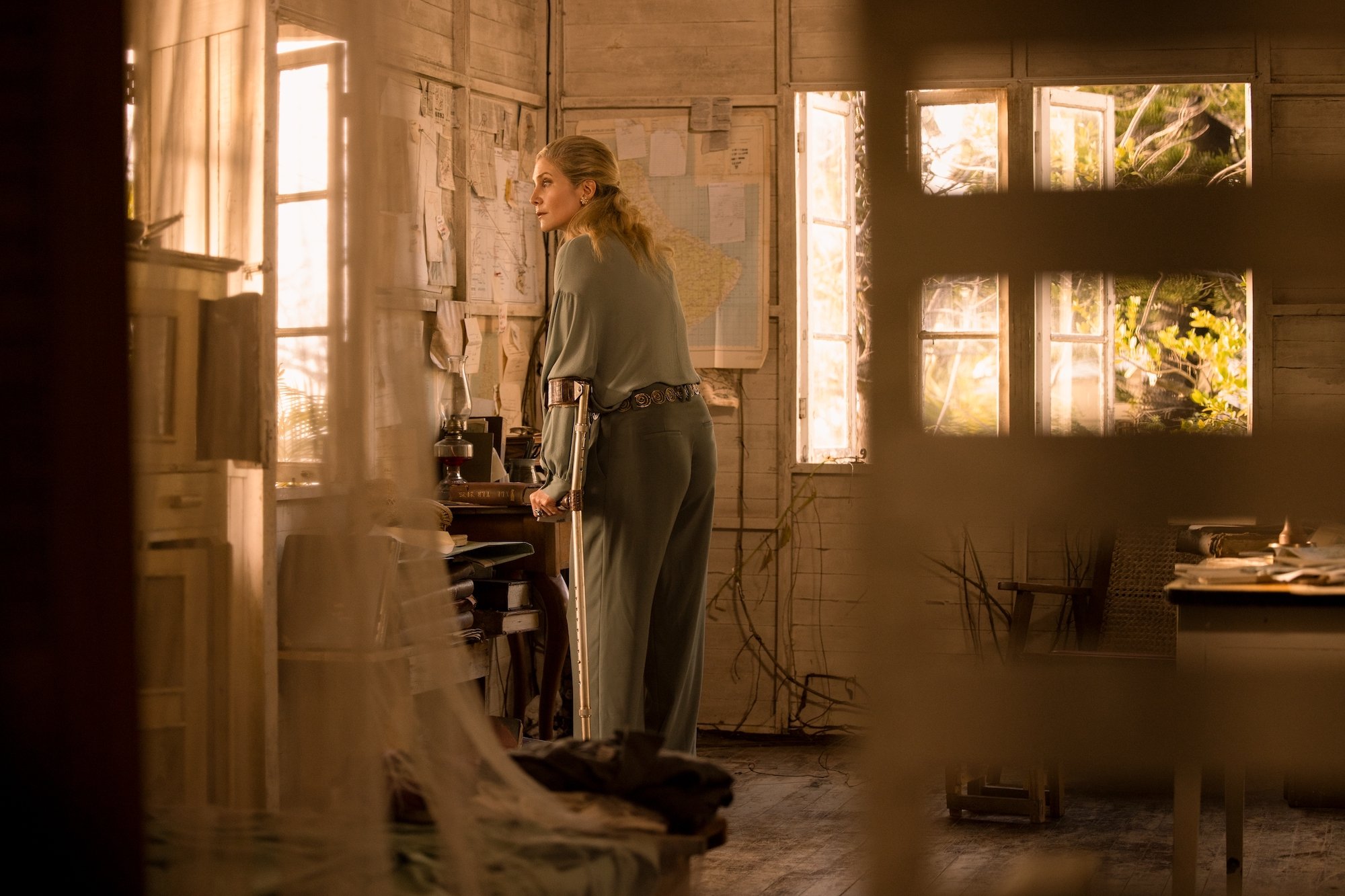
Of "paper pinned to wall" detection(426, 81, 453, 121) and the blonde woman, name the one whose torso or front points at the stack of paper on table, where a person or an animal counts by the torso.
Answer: the paper pinned to wall

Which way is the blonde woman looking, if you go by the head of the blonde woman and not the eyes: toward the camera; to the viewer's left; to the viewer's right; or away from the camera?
to the viewer's left

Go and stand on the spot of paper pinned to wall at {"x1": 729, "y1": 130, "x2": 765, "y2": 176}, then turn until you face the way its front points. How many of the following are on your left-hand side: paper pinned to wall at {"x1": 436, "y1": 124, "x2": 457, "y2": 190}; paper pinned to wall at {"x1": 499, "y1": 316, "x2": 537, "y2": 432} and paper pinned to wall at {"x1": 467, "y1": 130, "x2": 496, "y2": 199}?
0

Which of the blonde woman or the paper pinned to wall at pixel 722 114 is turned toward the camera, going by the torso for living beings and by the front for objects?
the paper pinned to wall

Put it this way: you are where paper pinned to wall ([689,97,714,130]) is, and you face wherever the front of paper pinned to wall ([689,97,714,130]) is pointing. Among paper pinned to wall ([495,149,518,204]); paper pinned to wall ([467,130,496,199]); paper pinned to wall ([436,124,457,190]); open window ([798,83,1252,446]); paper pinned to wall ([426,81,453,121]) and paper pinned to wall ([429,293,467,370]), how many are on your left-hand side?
1

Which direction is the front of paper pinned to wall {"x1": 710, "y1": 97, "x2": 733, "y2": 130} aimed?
toward the camera

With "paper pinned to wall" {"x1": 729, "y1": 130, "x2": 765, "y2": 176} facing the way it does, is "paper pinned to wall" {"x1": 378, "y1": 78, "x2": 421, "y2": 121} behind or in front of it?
in front

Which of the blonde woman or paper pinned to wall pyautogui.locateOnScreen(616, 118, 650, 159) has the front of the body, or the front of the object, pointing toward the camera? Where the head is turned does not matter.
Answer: the paper pinned to wall

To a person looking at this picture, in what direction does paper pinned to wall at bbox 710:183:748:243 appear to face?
facing the viewer

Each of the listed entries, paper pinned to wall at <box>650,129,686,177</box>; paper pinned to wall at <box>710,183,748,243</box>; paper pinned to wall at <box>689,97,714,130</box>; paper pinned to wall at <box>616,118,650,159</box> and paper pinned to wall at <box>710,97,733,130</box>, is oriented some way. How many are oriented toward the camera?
5

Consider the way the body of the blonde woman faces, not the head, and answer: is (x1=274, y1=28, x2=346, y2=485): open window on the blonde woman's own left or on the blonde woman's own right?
on the blonde woman's own left

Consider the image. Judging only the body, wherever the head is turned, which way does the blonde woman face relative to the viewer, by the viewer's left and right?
facing away from the viewer and to the left of the viewer

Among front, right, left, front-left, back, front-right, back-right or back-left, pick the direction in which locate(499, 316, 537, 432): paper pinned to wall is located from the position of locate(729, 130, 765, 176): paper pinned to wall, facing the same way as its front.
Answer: right

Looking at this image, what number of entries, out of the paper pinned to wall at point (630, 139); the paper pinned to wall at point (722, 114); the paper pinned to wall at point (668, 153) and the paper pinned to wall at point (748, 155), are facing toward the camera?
4

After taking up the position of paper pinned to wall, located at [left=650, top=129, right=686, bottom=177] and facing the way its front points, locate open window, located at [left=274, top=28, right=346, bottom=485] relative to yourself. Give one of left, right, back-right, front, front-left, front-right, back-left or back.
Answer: front

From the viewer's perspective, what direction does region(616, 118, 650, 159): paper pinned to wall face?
toward the camera

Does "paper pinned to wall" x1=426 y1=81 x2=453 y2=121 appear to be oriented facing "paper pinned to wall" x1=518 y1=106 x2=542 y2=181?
no

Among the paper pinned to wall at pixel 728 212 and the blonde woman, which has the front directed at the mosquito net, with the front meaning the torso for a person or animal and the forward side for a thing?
the paper pinned to wall
